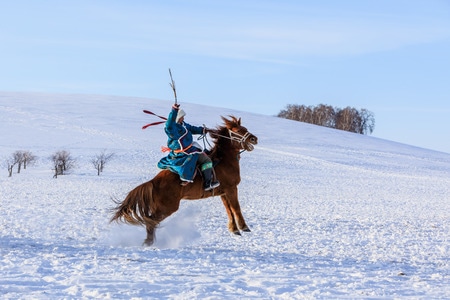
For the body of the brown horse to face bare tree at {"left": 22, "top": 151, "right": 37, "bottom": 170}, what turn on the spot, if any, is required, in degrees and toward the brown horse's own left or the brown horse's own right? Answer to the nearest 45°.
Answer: approximately 90° to the brown horse's own left

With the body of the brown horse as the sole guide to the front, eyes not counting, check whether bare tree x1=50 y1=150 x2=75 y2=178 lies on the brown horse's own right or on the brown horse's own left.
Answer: on the brown horse's own left

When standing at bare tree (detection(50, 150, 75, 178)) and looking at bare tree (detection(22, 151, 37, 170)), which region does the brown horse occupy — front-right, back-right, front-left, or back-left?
back-left

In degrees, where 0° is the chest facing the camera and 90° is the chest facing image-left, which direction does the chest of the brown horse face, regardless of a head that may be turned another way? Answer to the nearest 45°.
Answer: approximately 270°

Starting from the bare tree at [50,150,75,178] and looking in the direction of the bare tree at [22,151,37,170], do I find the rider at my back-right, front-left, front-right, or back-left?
back-left
